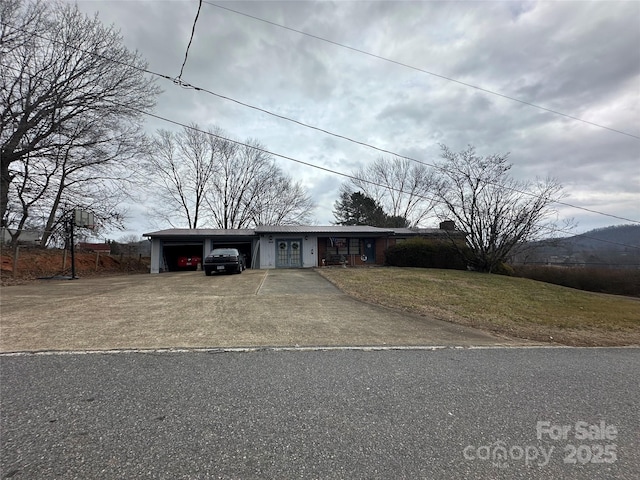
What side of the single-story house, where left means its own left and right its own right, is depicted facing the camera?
front

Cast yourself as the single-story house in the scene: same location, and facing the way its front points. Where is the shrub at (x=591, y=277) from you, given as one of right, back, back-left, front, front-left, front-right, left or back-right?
left

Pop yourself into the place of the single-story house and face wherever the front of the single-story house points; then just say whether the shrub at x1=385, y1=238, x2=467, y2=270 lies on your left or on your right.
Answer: on your left

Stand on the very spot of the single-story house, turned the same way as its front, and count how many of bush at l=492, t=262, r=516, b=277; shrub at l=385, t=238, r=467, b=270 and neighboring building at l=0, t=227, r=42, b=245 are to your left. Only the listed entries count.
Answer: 2

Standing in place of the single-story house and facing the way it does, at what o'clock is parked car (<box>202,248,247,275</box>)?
The parked car is roughly at 1 o'clock from the single-story house.

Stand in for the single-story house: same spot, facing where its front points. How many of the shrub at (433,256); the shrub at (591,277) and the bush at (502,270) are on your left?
3

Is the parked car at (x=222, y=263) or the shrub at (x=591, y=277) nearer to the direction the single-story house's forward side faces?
the parked car

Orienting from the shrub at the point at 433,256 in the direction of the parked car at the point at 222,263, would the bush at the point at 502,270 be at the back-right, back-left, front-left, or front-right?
back-left

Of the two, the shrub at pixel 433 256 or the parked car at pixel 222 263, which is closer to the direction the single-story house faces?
the parked car

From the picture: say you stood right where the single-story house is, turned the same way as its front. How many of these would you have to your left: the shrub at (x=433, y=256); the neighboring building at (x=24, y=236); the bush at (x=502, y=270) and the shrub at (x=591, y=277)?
3

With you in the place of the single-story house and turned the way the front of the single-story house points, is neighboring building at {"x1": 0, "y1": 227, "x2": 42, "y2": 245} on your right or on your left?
on your right

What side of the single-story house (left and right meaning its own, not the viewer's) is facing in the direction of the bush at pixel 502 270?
left

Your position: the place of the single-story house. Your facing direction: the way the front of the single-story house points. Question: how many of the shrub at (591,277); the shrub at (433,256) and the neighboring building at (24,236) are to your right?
1
